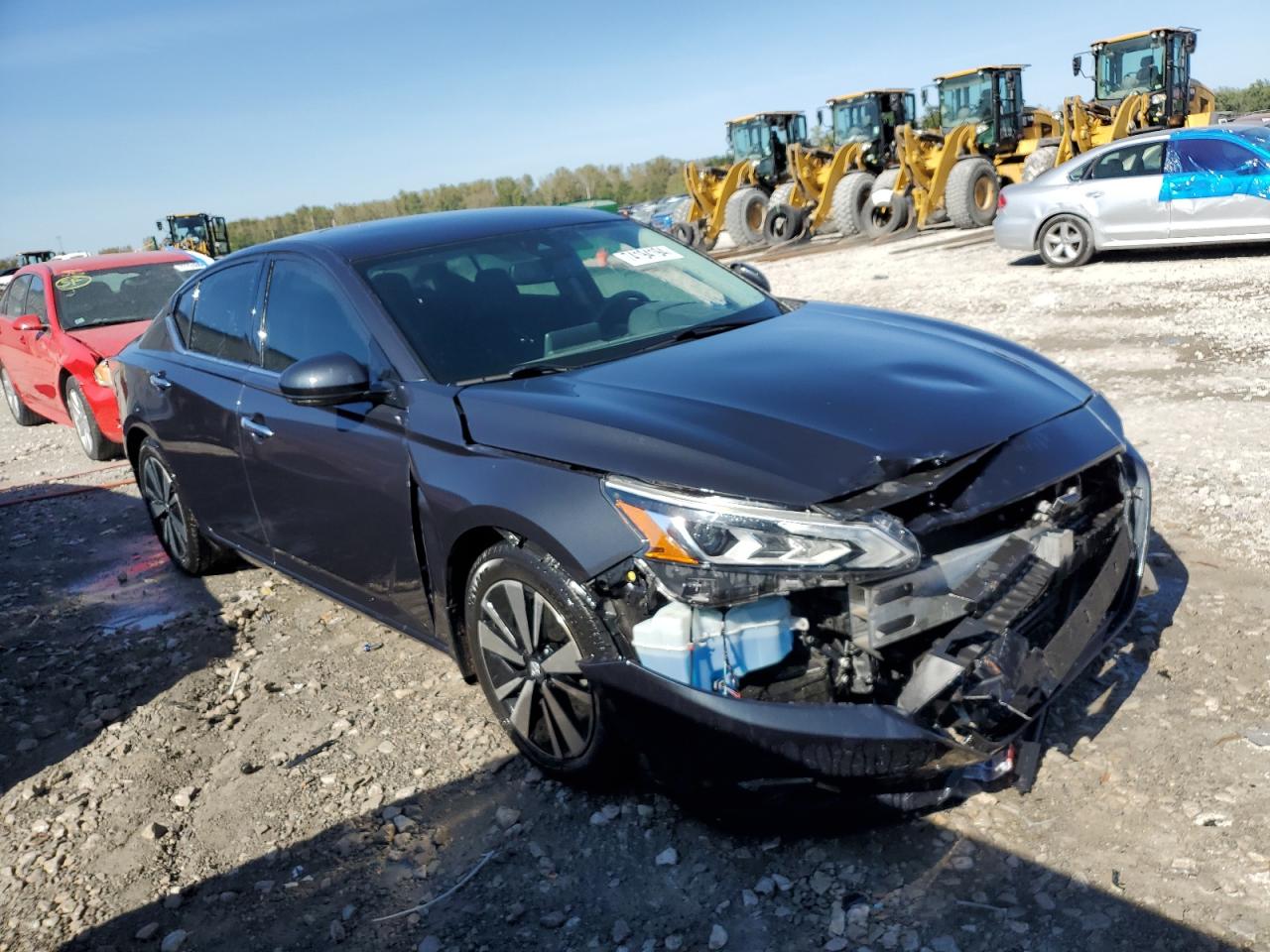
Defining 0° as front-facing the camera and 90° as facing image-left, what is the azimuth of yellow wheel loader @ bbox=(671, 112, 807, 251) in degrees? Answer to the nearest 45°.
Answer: approximately 45°

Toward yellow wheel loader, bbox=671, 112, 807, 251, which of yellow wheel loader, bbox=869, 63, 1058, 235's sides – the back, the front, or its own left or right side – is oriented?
right

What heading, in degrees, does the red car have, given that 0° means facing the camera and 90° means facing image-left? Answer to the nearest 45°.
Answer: approximately 315°

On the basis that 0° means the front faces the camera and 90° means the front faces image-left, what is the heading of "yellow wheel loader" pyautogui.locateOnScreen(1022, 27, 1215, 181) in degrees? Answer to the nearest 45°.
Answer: approximately 45°

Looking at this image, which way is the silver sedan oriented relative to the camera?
to the viewer's right

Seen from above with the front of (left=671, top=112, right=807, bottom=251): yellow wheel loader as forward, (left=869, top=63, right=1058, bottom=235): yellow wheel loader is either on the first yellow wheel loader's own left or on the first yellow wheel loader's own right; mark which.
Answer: on the first yellow wheel loader's own left

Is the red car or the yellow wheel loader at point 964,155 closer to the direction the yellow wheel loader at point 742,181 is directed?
the red car

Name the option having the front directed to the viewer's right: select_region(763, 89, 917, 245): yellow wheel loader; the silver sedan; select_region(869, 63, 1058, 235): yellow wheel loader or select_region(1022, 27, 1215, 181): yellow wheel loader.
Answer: the silver sedan

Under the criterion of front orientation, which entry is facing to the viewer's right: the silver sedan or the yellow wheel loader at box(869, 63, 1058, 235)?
the silver sedan

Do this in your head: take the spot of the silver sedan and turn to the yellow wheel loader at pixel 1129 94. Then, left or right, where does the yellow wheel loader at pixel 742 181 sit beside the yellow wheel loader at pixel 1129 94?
left

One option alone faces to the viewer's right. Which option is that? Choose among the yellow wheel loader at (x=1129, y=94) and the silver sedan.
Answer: the silver sedan

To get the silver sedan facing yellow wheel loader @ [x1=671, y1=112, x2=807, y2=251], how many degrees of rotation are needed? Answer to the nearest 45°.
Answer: approximately 135° to its left
